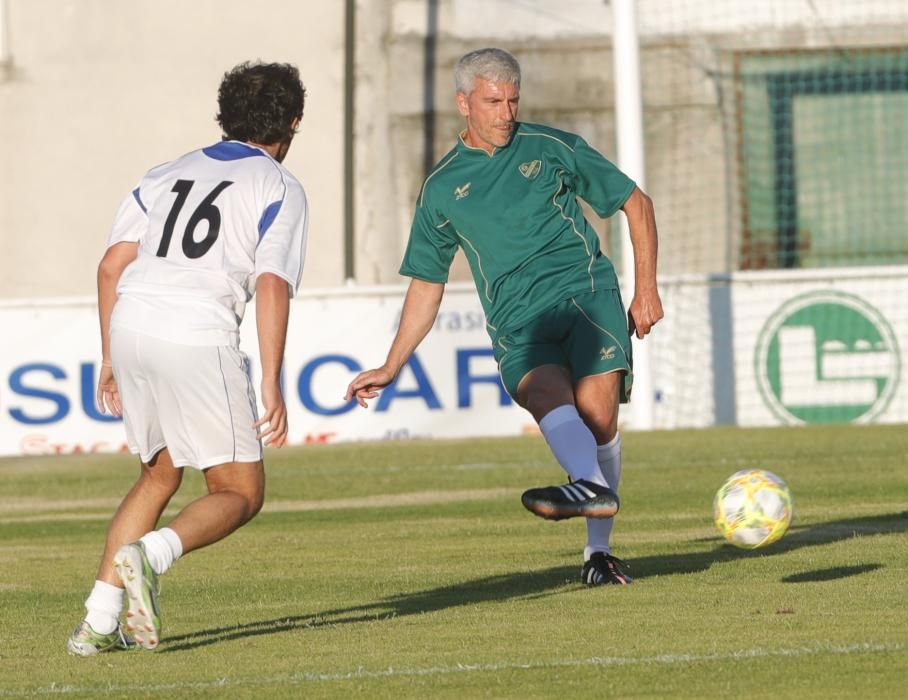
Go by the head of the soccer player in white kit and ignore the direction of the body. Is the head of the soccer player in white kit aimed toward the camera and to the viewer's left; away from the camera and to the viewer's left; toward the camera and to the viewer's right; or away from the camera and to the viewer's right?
away from the camera and to the viewer's right

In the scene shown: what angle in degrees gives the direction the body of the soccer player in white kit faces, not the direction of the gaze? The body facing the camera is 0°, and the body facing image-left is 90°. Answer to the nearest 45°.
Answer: approximately 225°

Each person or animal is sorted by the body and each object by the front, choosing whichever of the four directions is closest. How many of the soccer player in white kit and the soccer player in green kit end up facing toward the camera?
1

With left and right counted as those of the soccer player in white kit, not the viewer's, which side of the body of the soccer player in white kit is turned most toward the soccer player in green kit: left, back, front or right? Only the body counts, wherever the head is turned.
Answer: front

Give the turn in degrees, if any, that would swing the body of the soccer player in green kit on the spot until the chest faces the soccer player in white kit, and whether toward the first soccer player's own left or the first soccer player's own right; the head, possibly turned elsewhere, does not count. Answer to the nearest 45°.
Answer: approximately 45° to the first soccer player's own right

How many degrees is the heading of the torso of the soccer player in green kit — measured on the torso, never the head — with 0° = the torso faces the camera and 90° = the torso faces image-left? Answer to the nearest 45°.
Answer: approximately 0°

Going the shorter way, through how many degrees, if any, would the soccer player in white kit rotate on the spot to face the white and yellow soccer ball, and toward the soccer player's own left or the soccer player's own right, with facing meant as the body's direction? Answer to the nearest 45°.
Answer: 0° — they already face it

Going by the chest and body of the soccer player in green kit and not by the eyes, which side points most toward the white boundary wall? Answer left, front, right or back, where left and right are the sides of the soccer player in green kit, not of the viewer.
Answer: back
